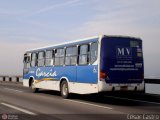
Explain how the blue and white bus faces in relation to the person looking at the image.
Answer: facing away from the viewer and to the left of the viewer
